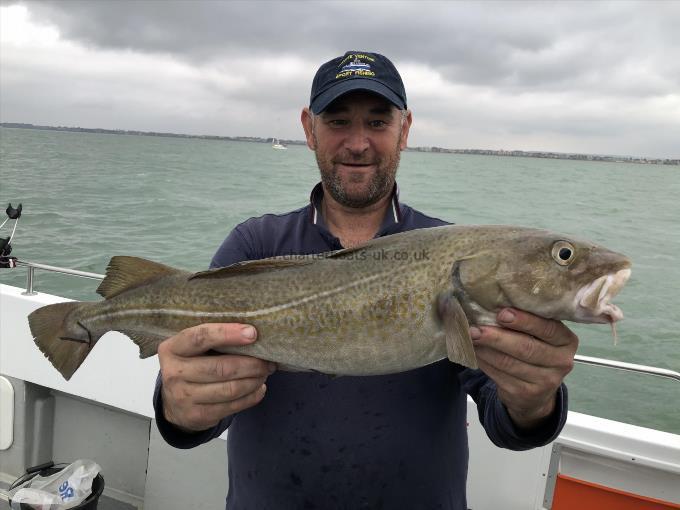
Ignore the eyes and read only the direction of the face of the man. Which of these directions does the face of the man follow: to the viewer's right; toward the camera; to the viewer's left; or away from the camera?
toward the camera

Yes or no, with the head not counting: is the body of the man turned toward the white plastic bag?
no

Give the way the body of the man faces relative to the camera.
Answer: toward the camera
